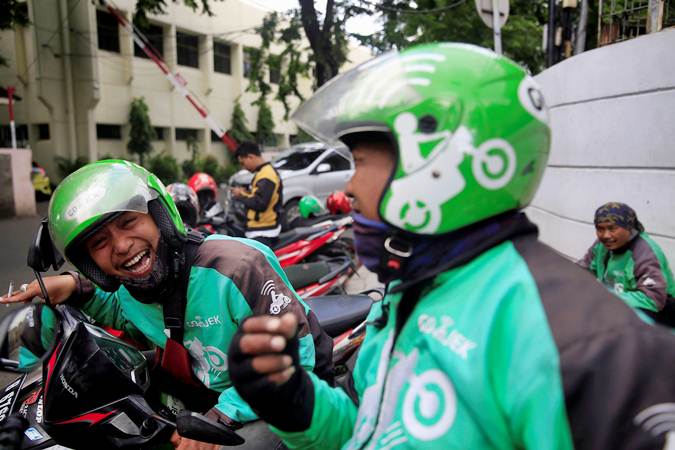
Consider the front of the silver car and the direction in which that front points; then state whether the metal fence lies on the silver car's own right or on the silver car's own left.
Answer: on the silver car's own left

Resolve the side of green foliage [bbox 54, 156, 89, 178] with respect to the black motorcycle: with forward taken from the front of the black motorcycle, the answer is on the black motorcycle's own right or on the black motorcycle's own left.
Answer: on the black motorcycle's own right

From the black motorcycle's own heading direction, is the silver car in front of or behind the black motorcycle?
behind

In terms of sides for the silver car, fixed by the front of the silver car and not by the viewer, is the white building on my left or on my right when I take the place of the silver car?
on my right

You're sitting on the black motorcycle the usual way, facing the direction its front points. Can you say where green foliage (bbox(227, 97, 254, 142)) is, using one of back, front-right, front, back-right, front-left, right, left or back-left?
back-right

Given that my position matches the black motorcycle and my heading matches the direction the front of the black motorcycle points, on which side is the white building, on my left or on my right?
on my right

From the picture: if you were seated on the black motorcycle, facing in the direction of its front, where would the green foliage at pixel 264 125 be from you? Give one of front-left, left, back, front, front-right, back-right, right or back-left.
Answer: back-right

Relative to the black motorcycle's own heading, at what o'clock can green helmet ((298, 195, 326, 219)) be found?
The green helmet is roughly at 5 o'clock from the black motorcycle.

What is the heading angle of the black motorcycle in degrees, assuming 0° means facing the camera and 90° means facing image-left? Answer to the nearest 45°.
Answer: approximately 45°

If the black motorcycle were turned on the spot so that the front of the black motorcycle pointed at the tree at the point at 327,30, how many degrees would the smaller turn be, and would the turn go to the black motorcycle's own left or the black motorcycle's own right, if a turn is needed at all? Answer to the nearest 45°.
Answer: approximately 135° to the black motorcycle's own right

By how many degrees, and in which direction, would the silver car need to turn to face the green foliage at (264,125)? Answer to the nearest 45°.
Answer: approximately 135° to its right

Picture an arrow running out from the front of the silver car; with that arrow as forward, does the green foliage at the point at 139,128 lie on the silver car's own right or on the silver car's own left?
on the silver car's own right

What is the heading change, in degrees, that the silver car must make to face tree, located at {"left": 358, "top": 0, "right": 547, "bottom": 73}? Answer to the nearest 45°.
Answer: approximately 180°
